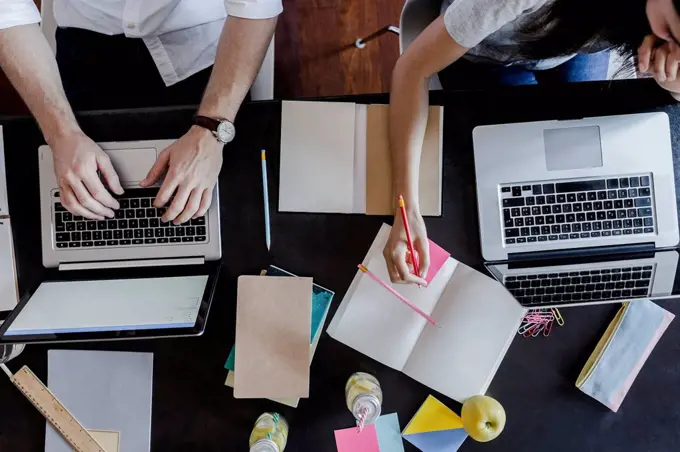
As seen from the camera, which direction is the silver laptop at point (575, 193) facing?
away from the camera

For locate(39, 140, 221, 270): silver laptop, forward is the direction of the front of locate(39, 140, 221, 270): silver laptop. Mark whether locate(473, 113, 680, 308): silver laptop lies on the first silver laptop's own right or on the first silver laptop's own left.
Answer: on the first silver laptop's own right

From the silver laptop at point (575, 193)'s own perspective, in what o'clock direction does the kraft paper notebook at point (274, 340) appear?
The kraft paper notebook is roughly at 8 o'clock from the silver laptop.

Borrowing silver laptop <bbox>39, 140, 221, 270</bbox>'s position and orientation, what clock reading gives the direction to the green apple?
The green apple is roughly at 4 o'clock from the silver laptop.

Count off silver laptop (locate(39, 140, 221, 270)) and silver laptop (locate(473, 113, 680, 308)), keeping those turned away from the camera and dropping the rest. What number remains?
2

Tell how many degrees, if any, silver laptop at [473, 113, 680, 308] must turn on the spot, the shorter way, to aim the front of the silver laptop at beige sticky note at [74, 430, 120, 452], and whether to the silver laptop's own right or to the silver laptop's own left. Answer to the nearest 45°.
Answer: approximately 135° to the silver laptop's own left

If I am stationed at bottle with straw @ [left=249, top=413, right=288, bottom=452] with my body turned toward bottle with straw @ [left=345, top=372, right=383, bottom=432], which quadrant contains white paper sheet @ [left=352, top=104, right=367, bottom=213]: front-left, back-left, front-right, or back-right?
front-left

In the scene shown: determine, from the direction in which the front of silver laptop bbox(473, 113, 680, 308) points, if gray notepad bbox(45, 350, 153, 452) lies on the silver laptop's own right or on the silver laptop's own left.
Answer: on the silver laptop's own left

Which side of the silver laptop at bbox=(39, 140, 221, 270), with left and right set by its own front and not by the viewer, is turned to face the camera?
back
